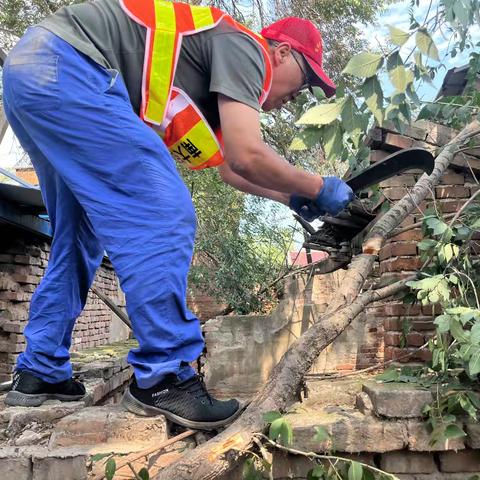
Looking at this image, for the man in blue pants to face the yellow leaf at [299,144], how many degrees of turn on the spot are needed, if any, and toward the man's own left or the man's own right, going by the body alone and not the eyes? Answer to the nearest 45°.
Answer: approximately 45° to the man's own left

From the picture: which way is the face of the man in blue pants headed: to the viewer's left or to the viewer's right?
to the viewer's right

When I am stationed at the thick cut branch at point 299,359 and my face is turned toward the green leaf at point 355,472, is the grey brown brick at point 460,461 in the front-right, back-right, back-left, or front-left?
front-left

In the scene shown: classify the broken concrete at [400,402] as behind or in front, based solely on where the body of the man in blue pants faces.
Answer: in front

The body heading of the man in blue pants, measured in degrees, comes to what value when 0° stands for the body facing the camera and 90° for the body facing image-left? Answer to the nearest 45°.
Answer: approximately 270°

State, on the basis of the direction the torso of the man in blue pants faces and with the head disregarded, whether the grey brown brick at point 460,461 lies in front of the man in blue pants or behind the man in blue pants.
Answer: in front
